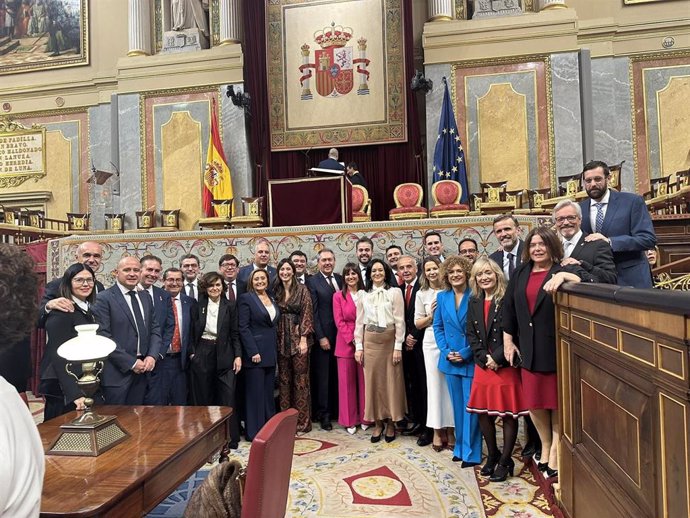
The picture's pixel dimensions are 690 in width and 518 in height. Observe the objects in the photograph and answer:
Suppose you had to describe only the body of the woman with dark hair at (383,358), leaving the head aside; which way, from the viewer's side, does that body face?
toward the camera

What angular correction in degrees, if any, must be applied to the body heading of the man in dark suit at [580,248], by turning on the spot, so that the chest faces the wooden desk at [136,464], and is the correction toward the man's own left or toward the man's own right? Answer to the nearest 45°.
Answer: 0° — they already face it

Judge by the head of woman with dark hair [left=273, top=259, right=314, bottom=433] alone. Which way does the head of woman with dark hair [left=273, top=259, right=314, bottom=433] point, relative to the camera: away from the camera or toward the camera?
toward the camera

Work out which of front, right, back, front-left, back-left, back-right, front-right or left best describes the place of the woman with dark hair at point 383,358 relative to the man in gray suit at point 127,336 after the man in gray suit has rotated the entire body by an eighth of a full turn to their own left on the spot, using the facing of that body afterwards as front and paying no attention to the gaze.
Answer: front

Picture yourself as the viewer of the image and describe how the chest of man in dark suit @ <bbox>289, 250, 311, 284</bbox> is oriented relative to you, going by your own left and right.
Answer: facing the viewer

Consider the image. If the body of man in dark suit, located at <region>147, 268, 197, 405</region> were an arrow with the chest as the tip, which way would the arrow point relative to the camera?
toward the camera

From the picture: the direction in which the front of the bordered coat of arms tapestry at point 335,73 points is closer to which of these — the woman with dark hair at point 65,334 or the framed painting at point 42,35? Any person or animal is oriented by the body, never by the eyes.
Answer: the woman with dark hair

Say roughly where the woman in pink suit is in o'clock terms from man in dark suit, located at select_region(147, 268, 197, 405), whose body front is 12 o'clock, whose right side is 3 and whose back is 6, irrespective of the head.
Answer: The woman in pink suit is roughly at 9 o'clock from the man in dark suit.

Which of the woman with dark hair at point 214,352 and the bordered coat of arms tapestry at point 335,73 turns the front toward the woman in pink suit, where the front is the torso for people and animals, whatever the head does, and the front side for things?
the bordered coat of arms tapestry

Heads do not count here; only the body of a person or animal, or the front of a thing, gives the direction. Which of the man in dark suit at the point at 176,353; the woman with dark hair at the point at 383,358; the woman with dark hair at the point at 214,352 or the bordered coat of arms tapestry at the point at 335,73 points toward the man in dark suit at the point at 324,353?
the bordered coat of arms tapestry

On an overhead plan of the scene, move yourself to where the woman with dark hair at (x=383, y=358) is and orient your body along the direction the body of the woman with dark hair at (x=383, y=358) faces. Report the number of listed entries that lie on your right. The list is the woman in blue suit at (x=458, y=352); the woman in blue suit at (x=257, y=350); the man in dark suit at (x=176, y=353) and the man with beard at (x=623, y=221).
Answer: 2

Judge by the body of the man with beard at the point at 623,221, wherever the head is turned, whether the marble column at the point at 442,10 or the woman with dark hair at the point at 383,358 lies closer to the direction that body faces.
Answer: the woman with dark hair

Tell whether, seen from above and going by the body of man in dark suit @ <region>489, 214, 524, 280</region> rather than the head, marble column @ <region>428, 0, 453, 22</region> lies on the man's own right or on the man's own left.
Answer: on the man's own right

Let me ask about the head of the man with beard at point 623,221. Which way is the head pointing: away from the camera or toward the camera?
toward the camera

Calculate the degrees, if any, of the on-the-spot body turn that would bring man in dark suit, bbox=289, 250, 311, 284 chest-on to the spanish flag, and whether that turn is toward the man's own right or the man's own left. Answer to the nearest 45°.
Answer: approximately 180°

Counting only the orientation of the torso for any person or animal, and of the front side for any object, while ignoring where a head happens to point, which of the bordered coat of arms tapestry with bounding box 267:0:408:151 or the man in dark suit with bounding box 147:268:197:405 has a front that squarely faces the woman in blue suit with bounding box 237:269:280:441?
the bordered coat of arms tapestry

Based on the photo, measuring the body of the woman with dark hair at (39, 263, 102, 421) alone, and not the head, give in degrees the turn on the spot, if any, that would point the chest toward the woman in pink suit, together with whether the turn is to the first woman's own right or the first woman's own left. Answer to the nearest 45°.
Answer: approximately 45° to the first woman's own left

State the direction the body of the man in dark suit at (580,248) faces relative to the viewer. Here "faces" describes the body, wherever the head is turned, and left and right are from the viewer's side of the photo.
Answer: facing the viewer and to the left of the viewer
